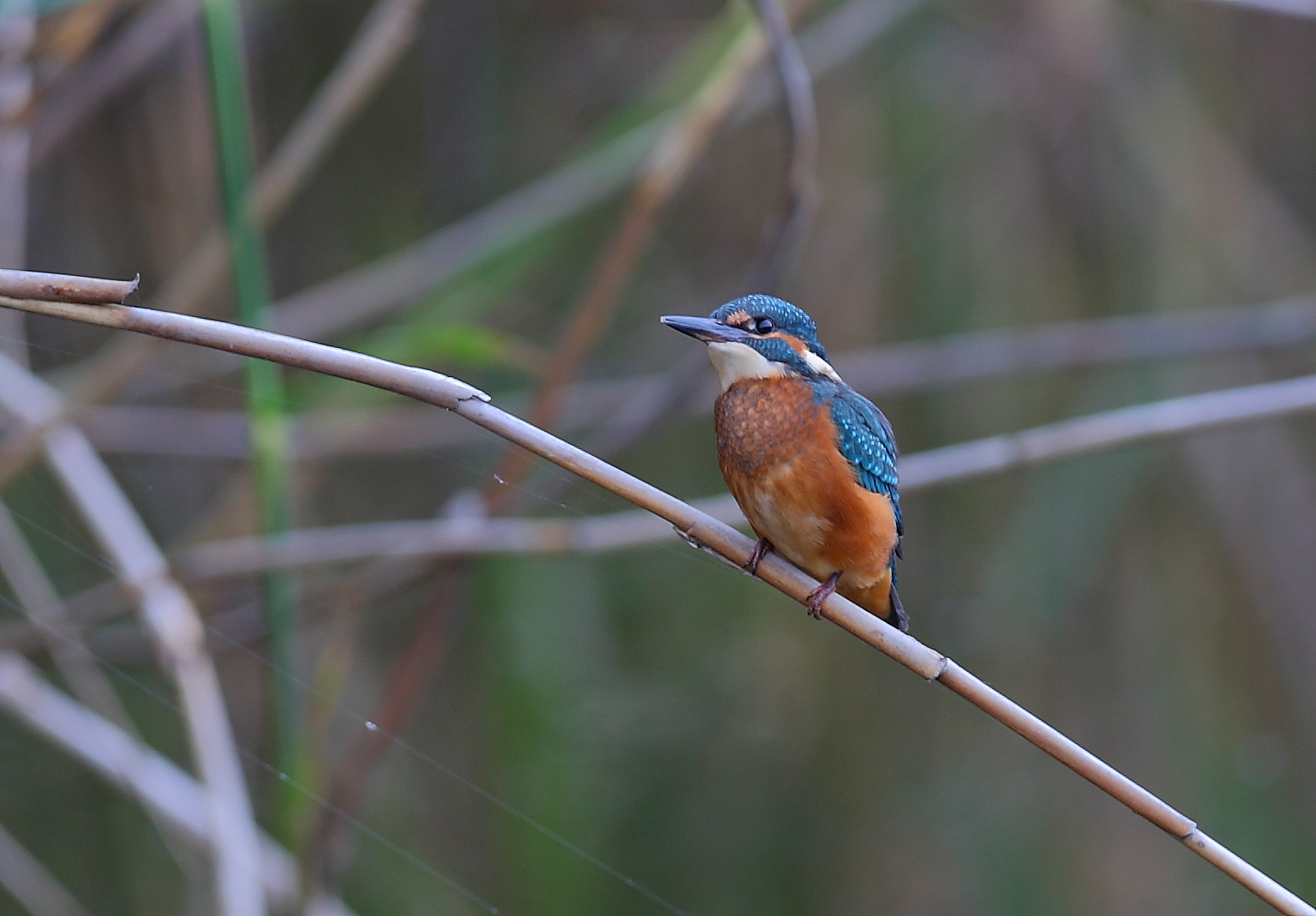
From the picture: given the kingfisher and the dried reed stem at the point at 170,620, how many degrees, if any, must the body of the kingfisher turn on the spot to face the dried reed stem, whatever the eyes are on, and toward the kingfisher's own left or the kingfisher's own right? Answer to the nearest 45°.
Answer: approximately 90° to the kingfisher's own right

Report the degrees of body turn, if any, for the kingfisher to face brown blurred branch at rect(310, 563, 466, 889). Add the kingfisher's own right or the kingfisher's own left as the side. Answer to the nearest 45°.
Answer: approximately 90° to the kingfisher's own right

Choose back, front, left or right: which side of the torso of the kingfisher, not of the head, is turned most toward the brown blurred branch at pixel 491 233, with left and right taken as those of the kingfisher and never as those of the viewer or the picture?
right

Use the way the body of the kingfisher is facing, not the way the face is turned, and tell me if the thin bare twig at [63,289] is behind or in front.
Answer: in front

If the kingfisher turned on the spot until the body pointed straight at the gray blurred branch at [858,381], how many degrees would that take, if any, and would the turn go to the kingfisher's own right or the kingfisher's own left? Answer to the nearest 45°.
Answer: approximately 135° to the kingfisher's own right

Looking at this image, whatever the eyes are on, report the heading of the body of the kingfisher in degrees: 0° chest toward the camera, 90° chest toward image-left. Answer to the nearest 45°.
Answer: approximately 45°

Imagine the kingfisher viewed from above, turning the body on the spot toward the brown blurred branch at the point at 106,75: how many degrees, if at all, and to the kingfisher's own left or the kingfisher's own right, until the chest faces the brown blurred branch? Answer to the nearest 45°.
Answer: approximately 90° to the kingfisher's own right

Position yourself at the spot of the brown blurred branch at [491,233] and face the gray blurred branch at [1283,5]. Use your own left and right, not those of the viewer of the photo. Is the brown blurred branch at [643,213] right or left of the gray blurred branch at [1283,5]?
right
